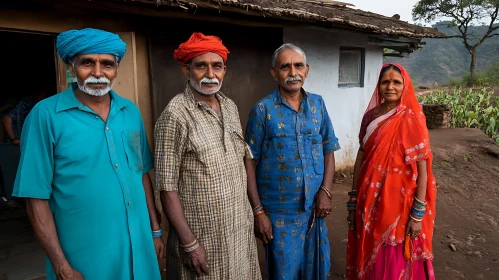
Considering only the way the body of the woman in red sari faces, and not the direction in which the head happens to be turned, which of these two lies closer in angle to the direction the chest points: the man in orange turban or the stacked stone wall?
the man in orange turban

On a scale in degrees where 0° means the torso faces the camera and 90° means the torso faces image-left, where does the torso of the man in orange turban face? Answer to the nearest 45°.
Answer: approximately 315°

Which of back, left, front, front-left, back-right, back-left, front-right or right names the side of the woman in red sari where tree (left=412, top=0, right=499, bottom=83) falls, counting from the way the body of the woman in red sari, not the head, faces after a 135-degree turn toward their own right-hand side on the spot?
front

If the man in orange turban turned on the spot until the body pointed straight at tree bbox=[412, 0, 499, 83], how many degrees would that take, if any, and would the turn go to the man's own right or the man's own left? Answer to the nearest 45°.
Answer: approximately 90° to the man's own left

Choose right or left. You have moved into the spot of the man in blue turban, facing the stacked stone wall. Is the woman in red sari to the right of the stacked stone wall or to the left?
right

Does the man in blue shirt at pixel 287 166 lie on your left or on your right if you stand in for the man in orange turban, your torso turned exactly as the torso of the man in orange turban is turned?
on your left

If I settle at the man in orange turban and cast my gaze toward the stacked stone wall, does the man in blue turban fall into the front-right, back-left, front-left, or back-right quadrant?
back-left

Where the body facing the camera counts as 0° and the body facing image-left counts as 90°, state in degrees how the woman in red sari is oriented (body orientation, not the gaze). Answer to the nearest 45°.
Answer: approximately 45°

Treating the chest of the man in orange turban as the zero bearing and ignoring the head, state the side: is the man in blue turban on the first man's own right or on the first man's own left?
on the first man's own right

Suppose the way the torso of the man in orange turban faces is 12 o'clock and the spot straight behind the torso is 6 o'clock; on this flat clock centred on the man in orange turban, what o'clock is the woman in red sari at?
The woman in red sari is roughly at 10 o'clock from the man in orange turban.
